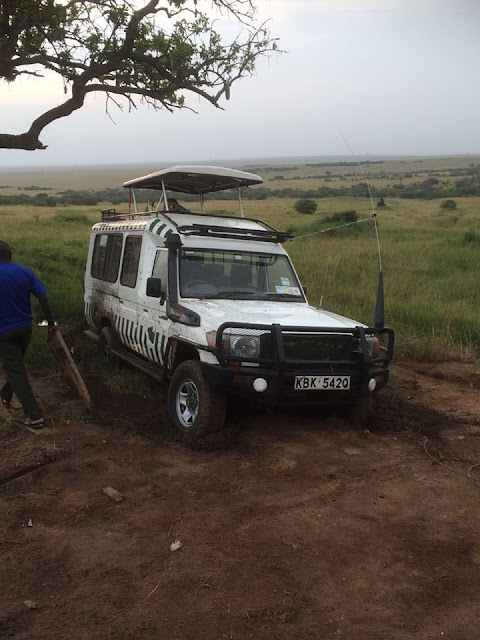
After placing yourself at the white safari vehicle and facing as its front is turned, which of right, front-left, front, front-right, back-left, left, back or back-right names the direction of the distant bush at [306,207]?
back-left

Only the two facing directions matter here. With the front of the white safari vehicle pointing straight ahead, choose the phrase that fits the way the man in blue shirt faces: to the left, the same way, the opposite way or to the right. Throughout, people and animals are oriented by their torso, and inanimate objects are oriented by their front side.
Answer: the opposite way

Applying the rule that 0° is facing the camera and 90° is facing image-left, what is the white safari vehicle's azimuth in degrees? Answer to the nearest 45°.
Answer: approximately 315°

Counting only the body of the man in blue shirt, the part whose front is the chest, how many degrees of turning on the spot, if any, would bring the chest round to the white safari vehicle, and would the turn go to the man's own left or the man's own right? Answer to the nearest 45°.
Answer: approximately 135° to the man's own right

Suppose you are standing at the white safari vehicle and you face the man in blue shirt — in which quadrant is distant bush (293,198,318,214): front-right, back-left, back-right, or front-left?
back-right

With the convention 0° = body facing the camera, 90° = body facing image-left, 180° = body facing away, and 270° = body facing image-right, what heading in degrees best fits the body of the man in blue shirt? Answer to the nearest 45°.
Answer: approximately 135°

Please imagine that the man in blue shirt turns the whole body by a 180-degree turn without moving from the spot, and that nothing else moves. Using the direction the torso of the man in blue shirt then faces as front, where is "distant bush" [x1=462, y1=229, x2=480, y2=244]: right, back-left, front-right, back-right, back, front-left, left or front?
left

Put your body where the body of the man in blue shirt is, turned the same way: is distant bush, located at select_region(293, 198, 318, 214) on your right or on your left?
on your right

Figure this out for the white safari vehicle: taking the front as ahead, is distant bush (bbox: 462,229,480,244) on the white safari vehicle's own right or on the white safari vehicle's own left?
on the white safari vehicle's own left
